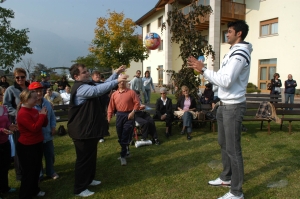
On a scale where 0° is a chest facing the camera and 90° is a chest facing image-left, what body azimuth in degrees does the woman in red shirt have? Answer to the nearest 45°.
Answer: approximately 270°

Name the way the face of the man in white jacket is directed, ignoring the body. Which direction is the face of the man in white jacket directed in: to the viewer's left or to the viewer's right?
to the viewer's left

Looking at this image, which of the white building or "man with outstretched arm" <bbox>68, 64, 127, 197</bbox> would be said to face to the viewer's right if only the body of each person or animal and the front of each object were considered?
the man with outstretched arm

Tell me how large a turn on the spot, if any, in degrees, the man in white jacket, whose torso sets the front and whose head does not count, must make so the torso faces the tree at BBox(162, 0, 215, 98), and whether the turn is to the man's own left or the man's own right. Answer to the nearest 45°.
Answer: approximately 90° to the man's own right

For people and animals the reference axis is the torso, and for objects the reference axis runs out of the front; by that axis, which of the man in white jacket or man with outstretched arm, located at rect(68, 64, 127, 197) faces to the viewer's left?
the man in white jacket

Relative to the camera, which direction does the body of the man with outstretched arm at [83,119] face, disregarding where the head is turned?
to the viewer's right

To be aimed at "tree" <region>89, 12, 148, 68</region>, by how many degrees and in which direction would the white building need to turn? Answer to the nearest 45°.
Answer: approximately 45° to its right

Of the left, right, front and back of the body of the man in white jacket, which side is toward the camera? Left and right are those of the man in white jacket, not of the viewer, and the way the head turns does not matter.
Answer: left

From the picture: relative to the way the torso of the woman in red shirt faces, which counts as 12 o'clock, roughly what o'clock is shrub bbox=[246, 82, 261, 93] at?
The shrub is roughly at 11 o'clock from the woman in red shirt.

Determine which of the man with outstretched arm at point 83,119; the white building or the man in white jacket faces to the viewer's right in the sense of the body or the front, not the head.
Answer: the man with outstretched arm

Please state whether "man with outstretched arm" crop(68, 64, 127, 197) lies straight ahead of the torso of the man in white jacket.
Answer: yes

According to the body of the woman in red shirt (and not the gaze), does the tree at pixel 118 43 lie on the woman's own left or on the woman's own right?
on the woman's own left
